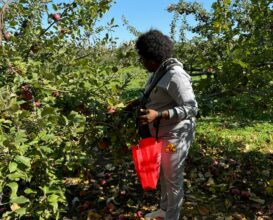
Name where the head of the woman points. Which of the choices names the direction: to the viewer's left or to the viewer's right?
to the viewer's left

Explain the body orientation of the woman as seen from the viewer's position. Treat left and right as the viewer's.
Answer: facing to the left of the viewer

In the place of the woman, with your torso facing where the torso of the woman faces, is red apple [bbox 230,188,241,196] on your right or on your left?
on your right
